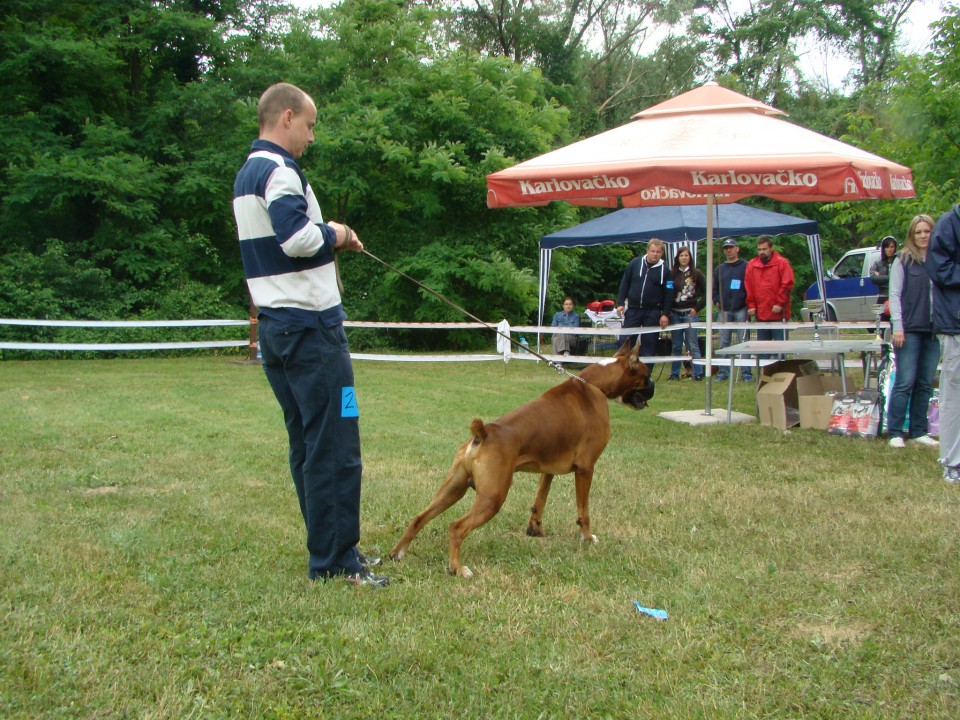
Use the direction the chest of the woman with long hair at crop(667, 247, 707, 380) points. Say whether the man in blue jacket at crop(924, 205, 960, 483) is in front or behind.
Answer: in front

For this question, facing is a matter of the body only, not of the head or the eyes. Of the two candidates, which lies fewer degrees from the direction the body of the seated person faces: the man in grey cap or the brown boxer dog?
the brown boxer dog

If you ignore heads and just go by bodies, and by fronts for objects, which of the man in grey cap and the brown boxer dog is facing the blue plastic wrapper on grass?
the man in grey cap

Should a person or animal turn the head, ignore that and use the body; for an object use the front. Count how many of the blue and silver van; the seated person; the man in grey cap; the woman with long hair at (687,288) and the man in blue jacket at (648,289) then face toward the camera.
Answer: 4

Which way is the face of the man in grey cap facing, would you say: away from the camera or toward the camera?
toward the camera

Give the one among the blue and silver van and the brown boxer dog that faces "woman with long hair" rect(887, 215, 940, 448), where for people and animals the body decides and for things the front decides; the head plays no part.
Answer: the brown boxer dog

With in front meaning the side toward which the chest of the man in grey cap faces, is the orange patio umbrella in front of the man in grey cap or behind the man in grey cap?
in front

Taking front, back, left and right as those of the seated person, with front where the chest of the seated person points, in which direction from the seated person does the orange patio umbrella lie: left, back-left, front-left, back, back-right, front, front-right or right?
front

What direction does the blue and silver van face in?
to the viewer's left

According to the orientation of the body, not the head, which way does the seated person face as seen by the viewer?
toward the camera

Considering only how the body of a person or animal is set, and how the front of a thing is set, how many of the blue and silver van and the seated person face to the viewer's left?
1

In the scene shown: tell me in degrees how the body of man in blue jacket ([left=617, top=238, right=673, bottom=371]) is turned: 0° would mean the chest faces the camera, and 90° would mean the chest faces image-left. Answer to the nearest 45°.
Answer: approximately 0°

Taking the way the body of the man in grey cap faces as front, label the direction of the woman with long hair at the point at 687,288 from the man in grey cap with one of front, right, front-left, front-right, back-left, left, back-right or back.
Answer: front-right

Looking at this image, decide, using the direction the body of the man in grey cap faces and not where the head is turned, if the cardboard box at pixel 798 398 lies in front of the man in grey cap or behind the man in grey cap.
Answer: in front
